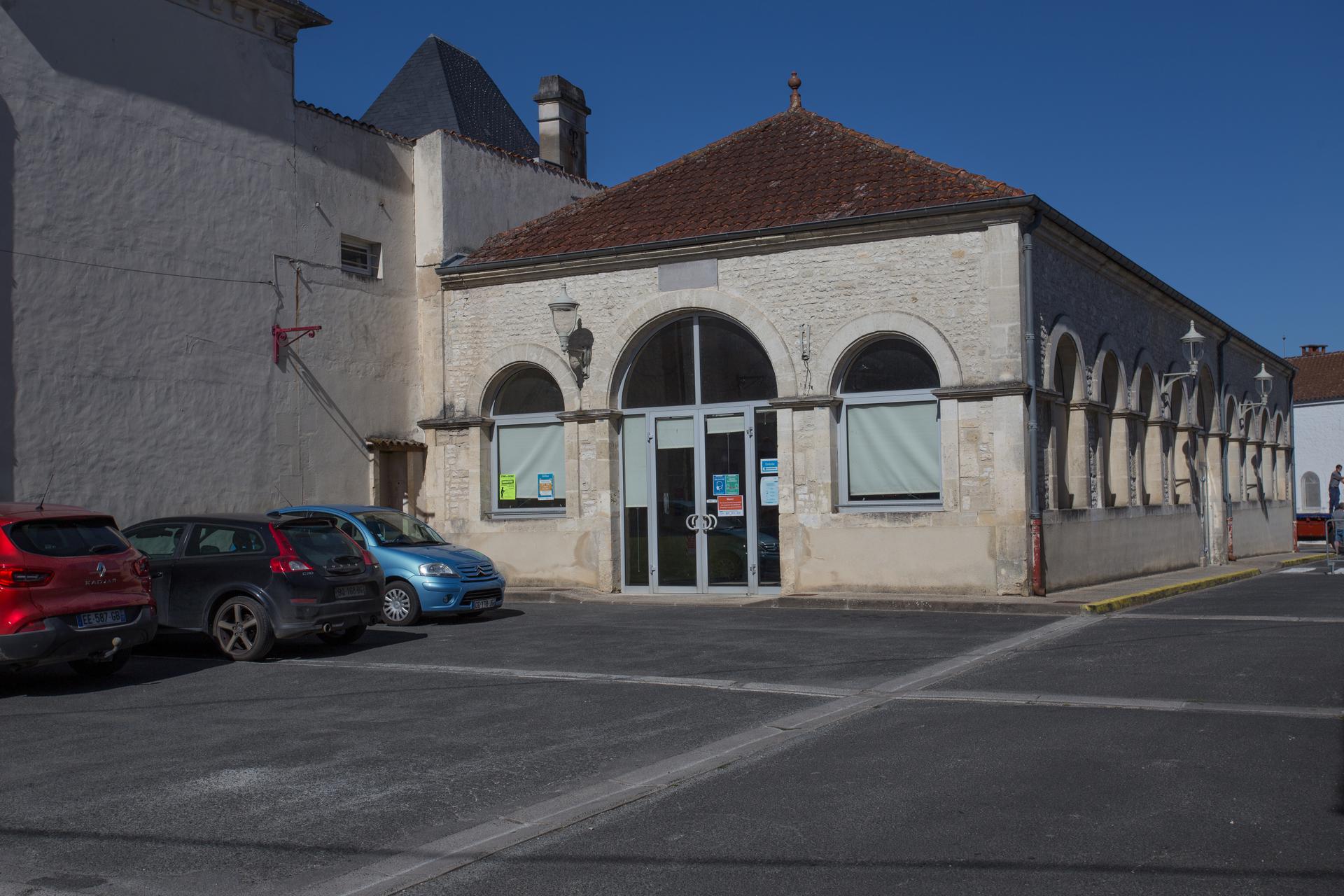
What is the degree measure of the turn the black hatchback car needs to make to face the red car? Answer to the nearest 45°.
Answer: approximately 90° to its left

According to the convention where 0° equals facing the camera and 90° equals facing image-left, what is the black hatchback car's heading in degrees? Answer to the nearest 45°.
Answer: approximately 135°

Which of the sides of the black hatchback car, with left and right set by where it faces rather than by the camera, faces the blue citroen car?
right

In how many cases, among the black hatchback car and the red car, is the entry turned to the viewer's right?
0

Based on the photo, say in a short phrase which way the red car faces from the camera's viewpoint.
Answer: facing away from the viewer and to the left of the viewer

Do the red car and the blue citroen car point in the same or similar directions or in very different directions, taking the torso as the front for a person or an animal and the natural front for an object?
very different directions

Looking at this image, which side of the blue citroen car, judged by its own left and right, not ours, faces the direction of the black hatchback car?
right

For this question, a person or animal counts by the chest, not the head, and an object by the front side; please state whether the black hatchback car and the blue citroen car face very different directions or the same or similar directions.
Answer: very different directions

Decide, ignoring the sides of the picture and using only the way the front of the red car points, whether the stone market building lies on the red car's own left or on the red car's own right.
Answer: on the red car's own right

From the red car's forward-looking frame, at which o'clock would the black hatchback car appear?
The black hatchback car is roughly at 3 o'clock from the red car.
